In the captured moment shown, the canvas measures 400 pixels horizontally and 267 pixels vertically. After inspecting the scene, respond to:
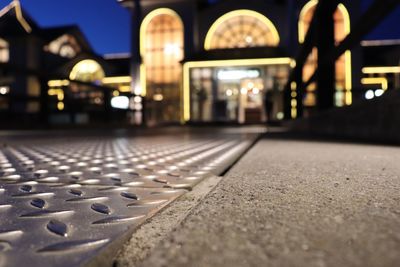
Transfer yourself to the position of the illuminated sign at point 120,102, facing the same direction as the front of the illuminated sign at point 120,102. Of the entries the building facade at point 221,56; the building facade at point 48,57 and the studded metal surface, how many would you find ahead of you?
1

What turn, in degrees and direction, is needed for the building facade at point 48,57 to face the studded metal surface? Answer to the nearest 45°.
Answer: approximately 45° to its right

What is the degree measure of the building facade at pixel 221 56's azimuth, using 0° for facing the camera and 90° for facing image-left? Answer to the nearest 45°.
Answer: approximately 0°

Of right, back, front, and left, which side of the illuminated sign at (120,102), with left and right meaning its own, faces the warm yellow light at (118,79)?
back

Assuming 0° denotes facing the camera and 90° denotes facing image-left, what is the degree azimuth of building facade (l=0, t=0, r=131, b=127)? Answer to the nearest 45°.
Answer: approximately 315°

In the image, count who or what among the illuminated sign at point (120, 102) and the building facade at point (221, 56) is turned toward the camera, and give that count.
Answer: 2
